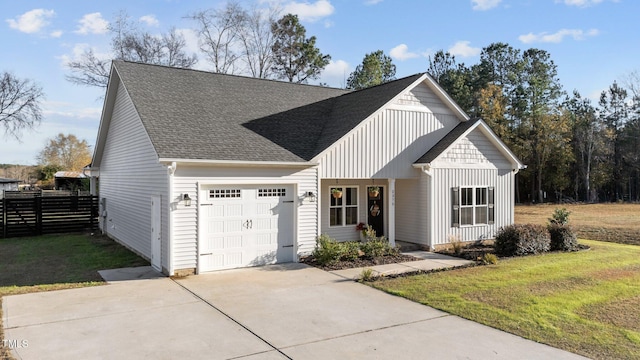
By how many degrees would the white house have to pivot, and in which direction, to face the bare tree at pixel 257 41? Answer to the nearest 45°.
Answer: approximately 135° to its left

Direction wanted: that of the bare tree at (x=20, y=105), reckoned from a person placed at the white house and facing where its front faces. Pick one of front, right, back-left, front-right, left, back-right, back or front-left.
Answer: back

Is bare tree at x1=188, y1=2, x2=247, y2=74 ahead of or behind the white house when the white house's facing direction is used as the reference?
behind

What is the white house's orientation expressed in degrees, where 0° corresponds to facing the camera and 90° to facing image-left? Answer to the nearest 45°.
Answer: approximately 315°

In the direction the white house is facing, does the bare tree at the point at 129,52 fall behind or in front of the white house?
behind

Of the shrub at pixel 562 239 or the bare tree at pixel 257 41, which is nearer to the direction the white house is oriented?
the shrub

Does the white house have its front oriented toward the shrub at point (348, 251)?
yes

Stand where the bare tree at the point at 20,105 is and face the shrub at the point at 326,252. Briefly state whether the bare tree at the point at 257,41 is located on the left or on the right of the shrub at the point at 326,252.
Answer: left

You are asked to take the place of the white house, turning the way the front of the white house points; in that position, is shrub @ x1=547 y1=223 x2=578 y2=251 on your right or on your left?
on your left

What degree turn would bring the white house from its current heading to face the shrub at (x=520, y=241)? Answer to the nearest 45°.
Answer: approximately 45° to its left
